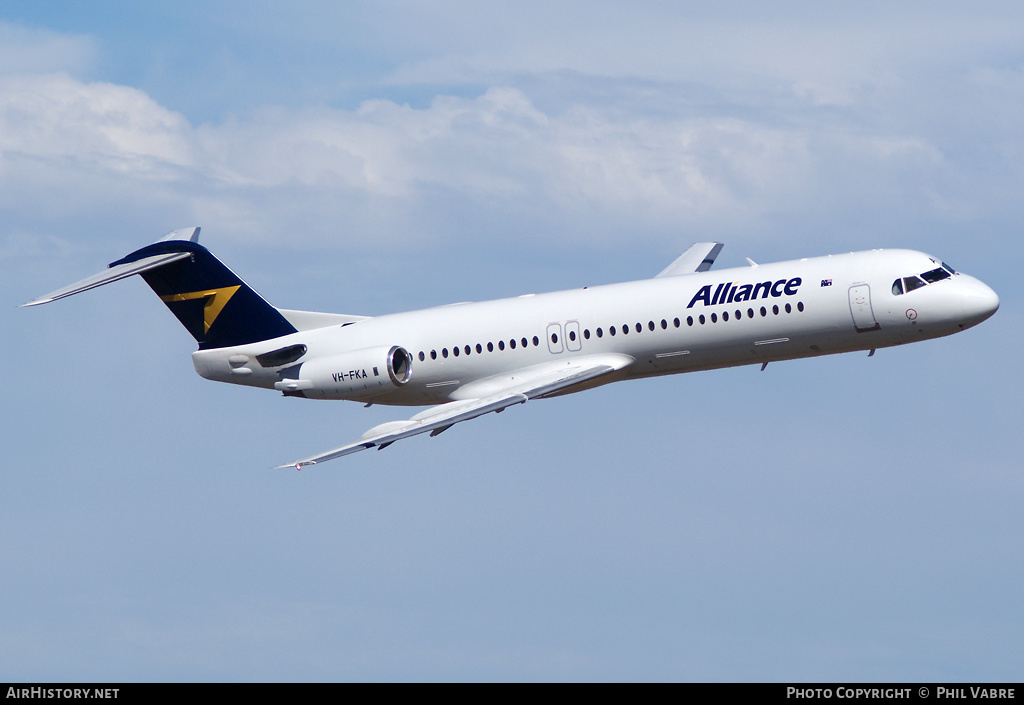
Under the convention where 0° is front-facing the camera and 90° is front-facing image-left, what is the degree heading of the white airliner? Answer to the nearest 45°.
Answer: approximately 315°
